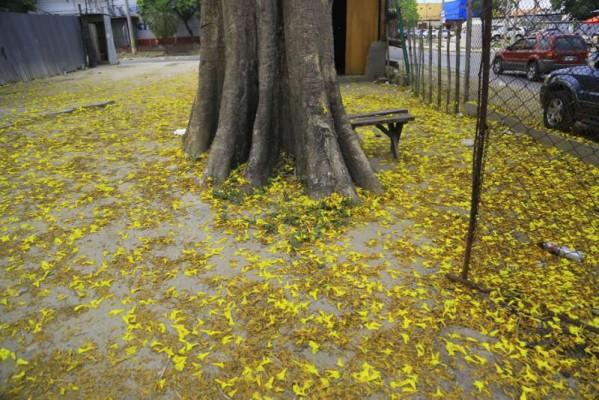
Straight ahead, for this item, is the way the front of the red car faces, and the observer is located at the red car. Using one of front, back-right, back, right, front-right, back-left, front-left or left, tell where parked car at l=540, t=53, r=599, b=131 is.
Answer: back-left

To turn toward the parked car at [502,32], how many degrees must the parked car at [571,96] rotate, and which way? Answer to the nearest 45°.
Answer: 0° — it already faces it

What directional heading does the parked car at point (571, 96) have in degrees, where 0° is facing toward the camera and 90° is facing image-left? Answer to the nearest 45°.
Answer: approximately 135°
